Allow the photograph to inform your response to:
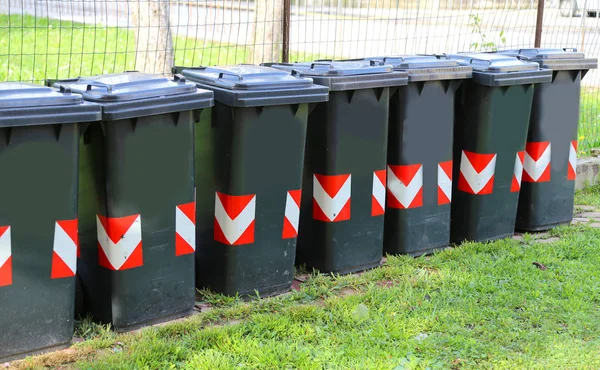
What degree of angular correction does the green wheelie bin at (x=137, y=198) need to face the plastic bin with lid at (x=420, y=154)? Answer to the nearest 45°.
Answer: approximately 90° to its left

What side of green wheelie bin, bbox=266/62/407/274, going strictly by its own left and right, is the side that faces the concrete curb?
left

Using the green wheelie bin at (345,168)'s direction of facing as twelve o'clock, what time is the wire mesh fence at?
The wire mesh fence is roughly at 7 o'clock from the green wheelie bin.

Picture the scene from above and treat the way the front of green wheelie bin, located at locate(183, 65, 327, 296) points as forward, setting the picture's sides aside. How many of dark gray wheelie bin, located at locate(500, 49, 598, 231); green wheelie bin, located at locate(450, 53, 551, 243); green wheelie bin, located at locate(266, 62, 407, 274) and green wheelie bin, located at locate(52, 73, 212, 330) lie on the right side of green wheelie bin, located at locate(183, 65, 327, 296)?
1

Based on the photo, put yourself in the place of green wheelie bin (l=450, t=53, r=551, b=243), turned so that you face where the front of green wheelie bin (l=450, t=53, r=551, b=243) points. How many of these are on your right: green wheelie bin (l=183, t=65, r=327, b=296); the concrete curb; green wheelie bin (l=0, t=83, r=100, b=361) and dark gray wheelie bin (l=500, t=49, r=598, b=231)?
2

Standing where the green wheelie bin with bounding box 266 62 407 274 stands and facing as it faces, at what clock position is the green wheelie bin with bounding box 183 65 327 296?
the green wheelie bin with bounding box 183 65 327 296 is roughly at 3 o'clock from the green wheelie bin with bounding box 266 62 407 274.

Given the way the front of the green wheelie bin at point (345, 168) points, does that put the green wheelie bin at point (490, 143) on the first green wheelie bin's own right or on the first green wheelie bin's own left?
on the first green wheelie bin's own left

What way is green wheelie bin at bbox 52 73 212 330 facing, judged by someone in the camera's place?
facing the viewer and to the right of the viewer

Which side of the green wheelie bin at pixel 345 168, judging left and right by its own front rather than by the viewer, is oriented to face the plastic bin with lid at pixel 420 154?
left

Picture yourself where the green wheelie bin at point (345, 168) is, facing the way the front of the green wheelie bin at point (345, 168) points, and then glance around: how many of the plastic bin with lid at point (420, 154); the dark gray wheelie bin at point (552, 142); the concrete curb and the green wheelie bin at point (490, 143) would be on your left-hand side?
4

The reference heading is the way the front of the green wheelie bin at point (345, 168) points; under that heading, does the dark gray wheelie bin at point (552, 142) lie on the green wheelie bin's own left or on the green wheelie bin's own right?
on the green wheelie bin's own left
